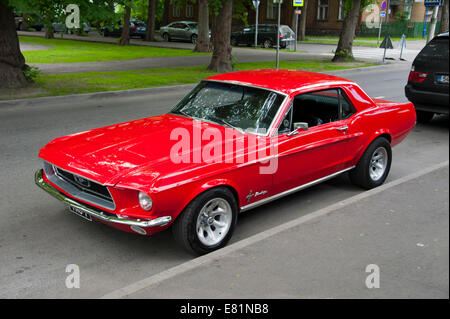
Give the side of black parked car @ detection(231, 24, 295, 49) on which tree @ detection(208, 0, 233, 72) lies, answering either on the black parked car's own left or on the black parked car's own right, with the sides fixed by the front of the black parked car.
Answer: on the black parked car's own left

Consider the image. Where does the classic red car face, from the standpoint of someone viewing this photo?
facing the viewer and to the left of the viewer

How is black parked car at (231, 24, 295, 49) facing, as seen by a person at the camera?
facing away from the viewer and to the left of the viewer

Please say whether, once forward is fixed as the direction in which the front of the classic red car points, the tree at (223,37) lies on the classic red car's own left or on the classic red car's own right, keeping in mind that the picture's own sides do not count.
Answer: on the classic red car's own right

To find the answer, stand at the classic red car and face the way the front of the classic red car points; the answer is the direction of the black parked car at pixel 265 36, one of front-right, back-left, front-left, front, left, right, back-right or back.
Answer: back-right

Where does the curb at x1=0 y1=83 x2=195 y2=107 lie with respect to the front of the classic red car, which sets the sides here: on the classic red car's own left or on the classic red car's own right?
on the classic red car's own right
